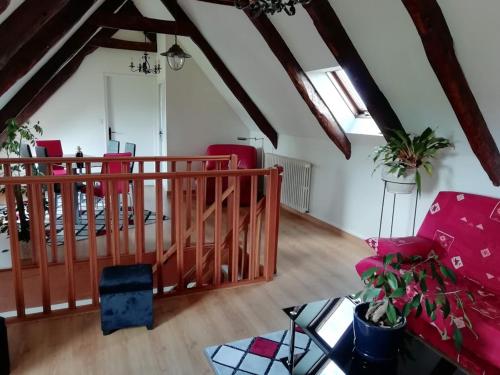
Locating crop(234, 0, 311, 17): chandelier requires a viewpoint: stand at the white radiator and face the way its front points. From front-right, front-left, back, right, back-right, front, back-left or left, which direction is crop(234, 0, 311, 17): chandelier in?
front-left

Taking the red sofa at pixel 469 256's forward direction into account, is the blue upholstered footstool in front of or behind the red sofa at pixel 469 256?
in front

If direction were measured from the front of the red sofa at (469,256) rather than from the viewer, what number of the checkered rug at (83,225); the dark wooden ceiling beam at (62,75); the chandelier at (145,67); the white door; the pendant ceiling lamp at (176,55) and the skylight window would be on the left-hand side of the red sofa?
0

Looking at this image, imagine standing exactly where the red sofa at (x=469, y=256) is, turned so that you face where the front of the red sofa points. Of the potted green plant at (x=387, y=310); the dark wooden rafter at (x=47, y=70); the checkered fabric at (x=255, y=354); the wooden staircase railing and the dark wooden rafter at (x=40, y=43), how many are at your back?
0

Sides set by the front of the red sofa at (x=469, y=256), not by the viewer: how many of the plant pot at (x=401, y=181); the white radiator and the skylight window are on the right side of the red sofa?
3

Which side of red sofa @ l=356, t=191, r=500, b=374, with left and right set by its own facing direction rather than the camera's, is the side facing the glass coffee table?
front

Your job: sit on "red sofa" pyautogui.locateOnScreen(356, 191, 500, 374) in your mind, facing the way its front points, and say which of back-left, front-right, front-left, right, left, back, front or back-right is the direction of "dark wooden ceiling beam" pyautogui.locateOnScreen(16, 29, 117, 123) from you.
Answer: front-right

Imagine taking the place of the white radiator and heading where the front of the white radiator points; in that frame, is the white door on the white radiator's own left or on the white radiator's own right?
on the white radiator's own right

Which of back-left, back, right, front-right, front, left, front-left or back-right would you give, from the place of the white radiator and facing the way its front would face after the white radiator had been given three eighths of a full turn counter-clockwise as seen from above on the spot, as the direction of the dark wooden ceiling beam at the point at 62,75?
back

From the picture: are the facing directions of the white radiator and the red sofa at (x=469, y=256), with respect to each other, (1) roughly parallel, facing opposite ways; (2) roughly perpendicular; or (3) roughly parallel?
roughly parallel

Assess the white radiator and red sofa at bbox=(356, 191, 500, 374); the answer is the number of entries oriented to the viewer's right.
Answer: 0

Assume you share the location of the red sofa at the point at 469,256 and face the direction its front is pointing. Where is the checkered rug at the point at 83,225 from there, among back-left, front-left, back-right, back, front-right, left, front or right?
front-right

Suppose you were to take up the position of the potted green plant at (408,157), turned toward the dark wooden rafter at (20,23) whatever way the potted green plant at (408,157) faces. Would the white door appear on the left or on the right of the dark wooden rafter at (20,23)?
right

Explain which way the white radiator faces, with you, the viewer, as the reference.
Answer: facing the viewer and to the left of the viewer

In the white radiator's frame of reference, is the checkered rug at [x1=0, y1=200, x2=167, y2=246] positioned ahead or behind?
ahead

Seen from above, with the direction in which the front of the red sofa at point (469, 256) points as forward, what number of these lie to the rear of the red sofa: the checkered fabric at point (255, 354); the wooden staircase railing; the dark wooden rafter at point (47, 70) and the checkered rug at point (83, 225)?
0
